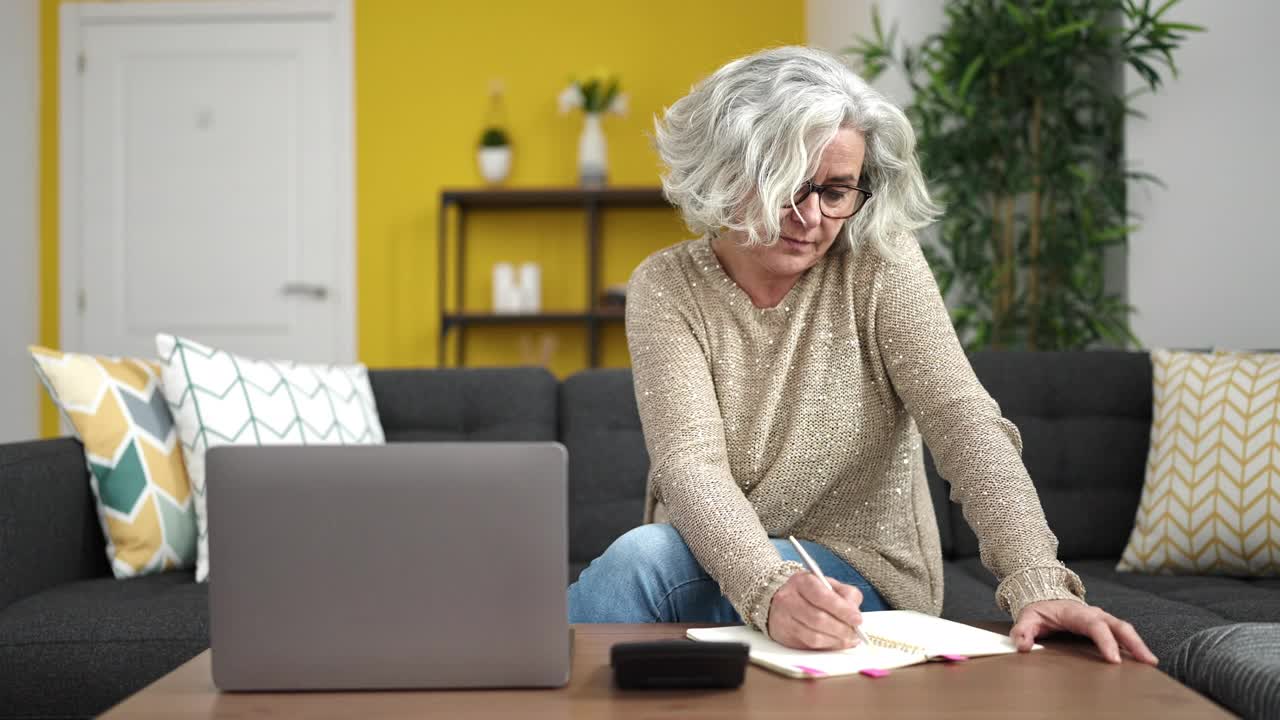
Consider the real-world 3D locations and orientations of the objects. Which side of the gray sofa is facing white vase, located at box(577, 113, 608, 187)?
back

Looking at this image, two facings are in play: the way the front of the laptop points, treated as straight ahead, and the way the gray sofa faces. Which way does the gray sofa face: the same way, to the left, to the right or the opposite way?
the opposite way

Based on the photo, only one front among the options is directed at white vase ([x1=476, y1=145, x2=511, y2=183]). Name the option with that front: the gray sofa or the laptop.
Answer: the laptop

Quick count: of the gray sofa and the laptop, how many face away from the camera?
1

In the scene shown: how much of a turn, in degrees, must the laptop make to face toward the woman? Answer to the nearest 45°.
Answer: approximately 45° to its right

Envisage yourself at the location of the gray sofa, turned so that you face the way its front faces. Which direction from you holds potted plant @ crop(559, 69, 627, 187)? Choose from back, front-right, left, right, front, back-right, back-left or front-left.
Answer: back

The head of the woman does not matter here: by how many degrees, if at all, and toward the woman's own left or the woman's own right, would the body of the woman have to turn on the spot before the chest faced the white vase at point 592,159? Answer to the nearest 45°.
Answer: approximately 180°

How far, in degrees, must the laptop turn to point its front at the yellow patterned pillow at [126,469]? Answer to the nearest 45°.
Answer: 0° — it already faces it

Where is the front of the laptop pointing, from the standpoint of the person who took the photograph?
facing away from the viewer

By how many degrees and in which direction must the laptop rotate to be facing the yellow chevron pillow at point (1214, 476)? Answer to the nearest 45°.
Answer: approximately 45° to its right
